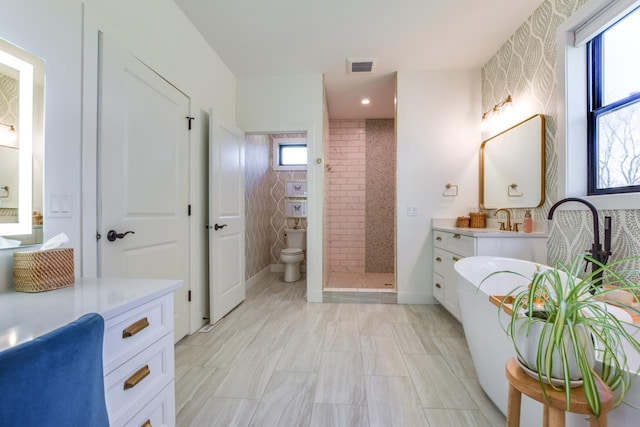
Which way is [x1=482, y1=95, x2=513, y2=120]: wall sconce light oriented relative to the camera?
to the viewer's left

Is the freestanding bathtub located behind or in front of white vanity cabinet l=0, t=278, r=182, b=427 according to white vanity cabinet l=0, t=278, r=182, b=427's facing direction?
in front

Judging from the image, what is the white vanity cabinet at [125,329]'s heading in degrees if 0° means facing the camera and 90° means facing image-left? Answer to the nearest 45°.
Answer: approximately 315°

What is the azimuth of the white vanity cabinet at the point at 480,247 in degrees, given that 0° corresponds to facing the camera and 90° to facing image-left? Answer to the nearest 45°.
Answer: approximately 45°

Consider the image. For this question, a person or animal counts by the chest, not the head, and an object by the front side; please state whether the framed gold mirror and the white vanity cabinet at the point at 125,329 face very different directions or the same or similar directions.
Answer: very different directions

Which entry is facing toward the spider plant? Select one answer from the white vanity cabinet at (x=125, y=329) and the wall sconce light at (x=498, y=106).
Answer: the white vanity cabinet

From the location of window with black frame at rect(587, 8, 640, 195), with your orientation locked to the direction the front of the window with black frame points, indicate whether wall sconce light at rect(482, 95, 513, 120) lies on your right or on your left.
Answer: on your right

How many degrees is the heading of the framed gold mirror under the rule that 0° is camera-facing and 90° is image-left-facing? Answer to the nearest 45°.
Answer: approximately 45°

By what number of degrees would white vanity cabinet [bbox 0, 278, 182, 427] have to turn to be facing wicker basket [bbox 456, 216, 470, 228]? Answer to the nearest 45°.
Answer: approximately 45° to its left

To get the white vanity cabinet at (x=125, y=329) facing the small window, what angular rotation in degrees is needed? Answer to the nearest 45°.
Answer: approximately 90° to its left

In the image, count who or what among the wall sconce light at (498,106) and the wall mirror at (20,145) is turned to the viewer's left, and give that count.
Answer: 1

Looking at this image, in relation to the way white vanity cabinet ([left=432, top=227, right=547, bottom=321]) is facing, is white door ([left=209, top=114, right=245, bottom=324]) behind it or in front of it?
in front
